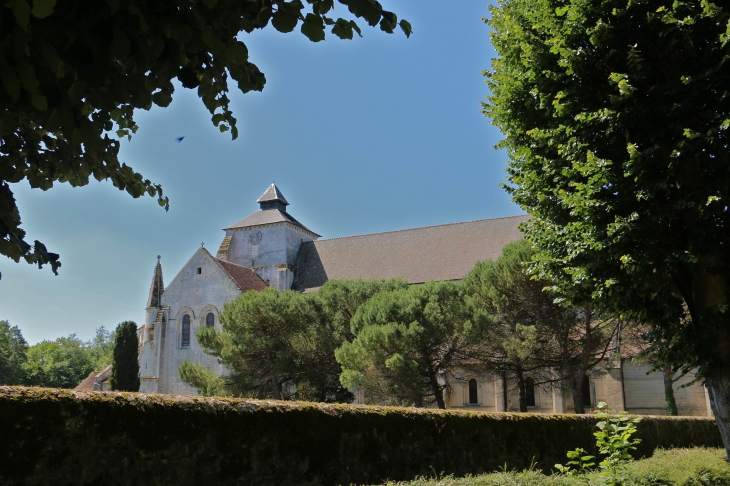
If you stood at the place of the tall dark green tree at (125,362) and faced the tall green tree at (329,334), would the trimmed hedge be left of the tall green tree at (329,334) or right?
right
